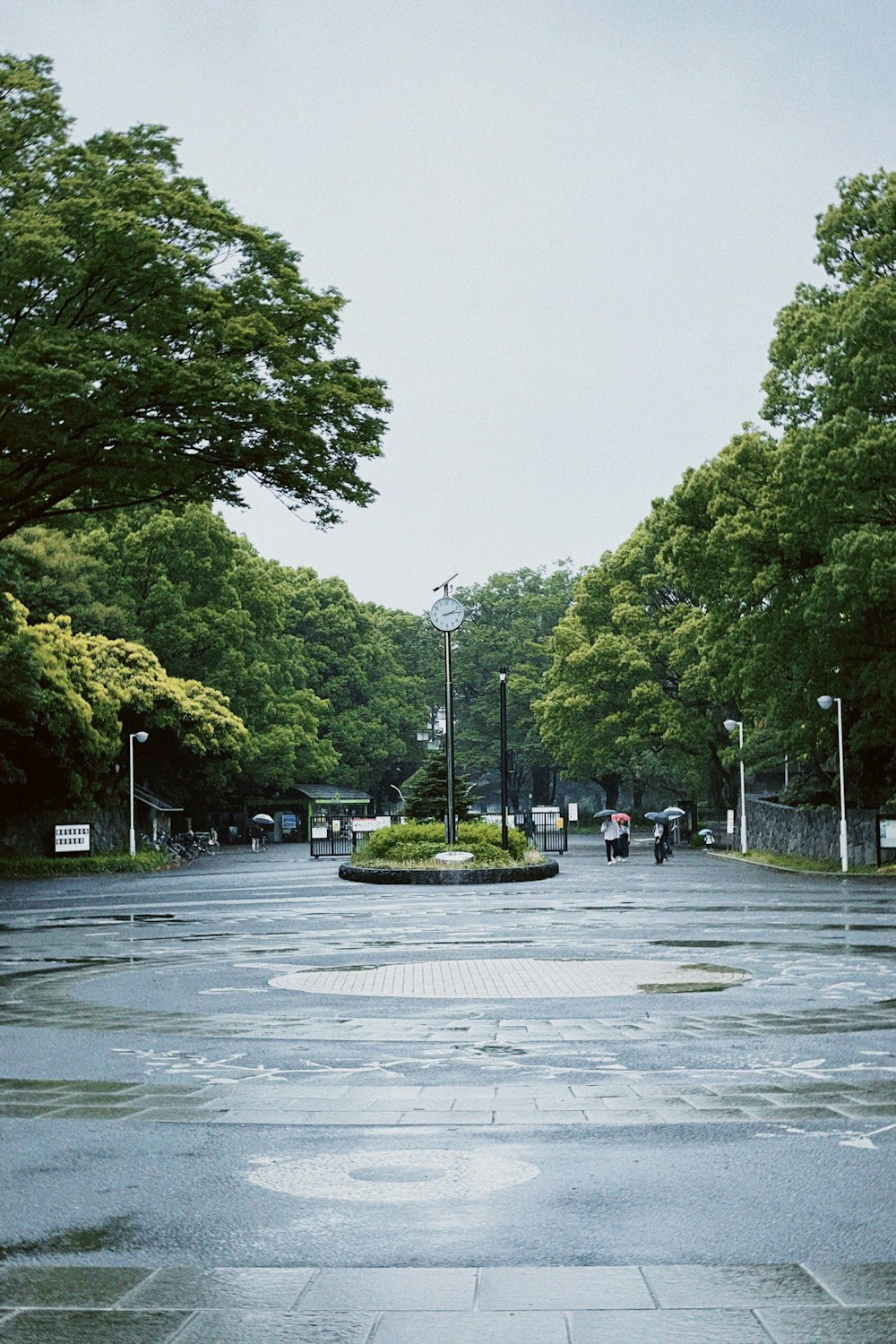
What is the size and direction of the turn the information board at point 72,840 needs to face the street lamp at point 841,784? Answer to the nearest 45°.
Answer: approximately 45° to its left

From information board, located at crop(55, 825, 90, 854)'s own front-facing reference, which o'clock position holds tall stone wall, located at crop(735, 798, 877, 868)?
The tall stone wall is roughly at 10 o'clock from the information board.

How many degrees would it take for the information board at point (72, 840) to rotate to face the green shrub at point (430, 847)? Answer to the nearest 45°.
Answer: approximately 45° to its left

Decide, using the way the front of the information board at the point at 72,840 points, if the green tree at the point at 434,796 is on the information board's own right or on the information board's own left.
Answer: on the information board's own left

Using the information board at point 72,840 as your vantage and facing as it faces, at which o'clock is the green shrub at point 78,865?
The green shrub is roughly at 12 o'clock from the information board.

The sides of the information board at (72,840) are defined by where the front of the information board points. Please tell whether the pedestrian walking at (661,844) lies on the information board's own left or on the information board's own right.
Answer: on the information board's own left

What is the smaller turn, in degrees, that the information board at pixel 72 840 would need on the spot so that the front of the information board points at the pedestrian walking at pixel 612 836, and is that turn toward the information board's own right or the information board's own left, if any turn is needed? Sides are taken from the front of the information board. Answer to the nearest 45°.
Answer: approximately 90° to the information board's own left

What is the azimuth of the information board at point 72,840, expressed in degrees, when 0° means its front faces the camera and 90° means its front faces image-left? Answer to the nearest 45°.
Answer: approximately 0°
